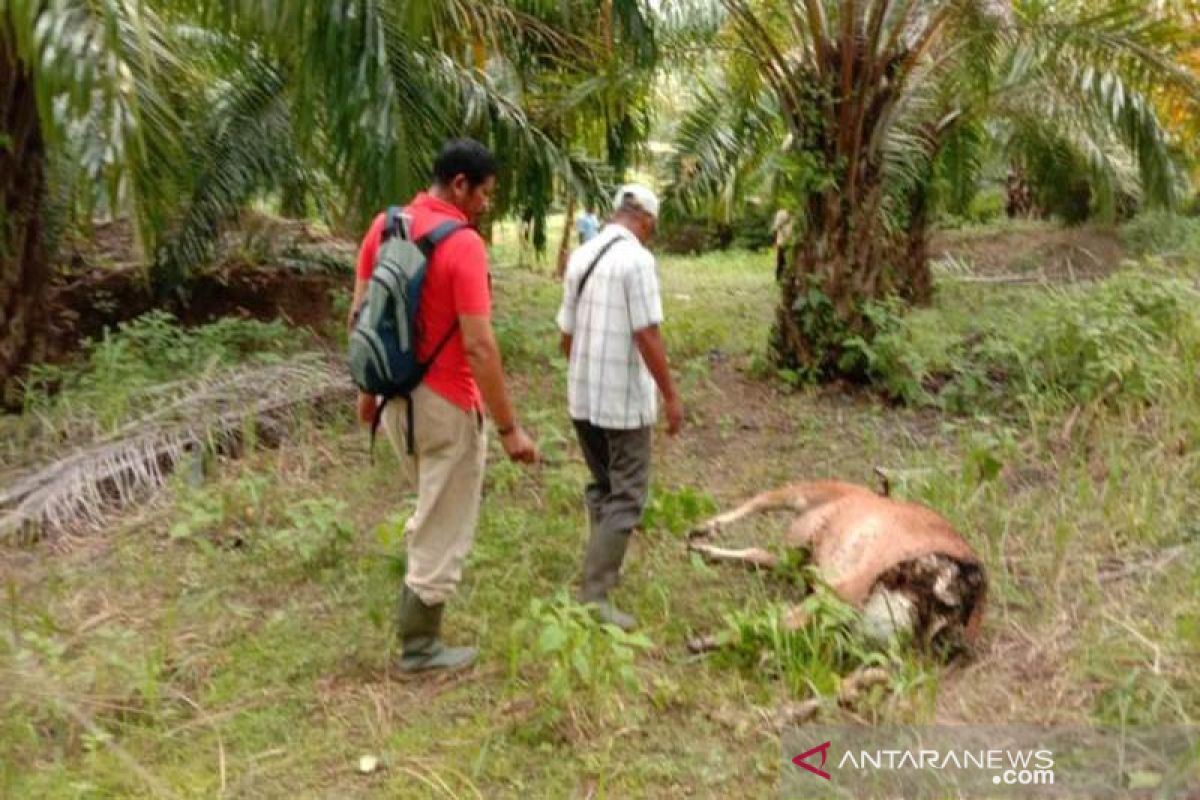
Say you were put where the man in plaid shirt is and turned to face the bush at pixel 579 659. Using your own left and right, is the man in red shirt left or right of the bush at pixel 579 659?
right

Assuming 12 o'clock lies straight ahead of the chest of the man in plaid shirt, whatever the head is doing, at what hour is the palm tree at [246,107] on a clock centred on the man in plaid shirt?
The palm tree is roughly at 9 o'clock from the man in plaid shirt.

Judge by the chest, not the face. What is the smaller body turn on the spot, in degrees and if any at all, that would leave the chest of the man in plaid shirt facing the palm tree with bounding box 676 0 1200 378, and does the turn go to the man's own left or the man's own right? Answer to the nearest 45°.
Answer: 0° — they already face it

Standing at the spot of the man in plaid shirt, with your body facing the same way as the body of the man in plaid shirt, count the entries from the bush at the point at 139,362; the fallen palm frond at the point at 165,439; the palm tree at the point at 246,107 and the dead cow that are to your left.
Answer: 3

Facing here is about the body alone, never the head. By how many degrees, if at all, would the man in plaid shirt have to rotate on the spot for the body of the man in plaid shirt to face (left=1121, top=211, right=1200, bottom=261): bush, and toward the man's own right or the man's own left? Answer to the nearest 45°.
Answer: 0° — they already face it

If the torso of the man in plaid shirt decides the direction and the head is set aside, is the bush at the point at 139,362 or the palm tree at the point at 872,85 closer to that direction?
the palm tree

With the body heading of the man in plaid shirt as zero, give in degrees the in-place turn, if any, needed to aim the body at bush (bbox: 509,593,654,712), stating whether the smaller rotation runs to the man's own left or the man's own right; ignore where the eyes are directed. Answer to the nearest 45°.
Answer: approximately 135° to the man's own right

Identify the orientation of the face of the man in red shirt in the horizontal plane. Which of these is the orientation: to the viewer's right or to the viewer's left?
to the viewer's right

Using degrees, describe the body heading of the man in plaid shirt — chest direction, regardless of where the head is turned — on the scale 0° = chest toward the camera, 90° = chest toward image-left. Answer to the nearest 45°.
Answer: approximately 225°

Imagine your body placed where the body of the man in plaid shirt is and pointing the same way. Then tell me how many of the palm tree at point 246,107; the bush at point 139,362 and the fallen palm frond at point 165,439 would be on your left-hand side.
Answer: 3

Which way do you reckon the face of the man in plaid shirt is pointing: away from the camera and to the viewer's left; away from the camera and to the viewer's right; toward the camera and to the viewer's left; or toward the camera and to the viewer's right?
away from the camera and to the viewer's right
